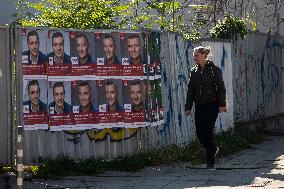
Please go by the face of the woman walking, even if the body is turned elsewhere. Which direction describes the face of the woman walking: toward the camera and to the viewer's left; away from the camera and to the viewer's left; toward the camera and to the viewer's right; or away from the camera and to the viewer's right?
toward the camera and to the viewer's left

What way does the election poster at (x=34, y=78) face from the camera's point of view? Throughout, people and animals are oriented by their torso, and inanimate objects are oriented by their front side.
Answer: toward the camera

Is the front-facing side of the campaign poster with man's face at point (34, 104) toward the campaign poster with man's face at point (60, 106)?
no

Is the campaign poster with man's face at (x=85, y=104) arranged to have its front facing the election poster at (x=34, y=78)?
no

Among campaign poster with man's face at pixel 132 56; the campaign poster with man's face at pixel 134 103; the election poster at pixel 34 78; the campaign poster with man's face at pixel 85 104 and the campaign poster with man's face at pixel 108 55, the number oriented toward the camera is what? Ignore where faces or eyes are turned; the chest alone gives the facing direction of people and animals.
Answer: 5

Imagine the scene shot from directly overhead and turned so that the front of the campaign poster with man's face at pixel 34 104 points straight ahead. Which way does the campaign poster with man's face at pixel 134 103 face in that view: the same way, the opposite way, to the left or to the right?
the same way

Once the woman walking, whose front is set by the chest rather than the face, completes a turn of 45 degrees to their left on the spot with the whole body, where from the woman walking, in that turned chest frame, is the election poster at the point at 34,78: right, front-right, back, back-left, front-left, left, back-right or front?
right

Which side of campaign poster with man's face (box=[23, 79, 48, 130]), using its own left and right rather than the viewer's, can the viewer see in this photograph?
front

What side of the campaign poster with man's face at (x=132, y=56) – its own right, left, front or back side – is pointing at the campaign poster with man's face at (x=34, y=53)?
right

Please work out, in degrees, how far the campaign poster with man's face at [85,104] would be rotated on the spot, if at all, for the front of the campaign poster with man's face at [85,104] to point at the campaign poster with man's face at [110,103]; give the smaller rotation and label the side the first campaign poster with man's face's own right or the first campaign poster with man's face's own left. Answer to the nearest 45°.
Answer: approximately 90° to the first campaign poster with man's face's own left

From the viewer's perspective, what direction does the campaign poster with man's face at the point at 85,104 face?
toward the camera

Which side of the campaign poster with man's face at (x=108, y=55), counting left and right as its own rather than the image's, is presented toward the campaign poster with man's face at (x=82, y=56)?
right

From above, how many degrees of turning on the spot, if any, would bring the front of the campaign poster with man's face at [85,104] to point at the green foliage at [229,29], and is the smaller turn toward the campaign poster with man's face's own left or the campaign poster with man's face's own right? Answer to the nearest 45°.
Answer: approximately 135° to the campaign poster with man's face's own left

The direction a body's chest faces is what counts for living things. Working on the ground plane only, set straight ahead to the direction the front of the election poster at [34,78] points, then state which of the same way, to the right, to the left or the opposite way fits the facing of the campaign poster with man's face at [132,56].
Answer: the same way
